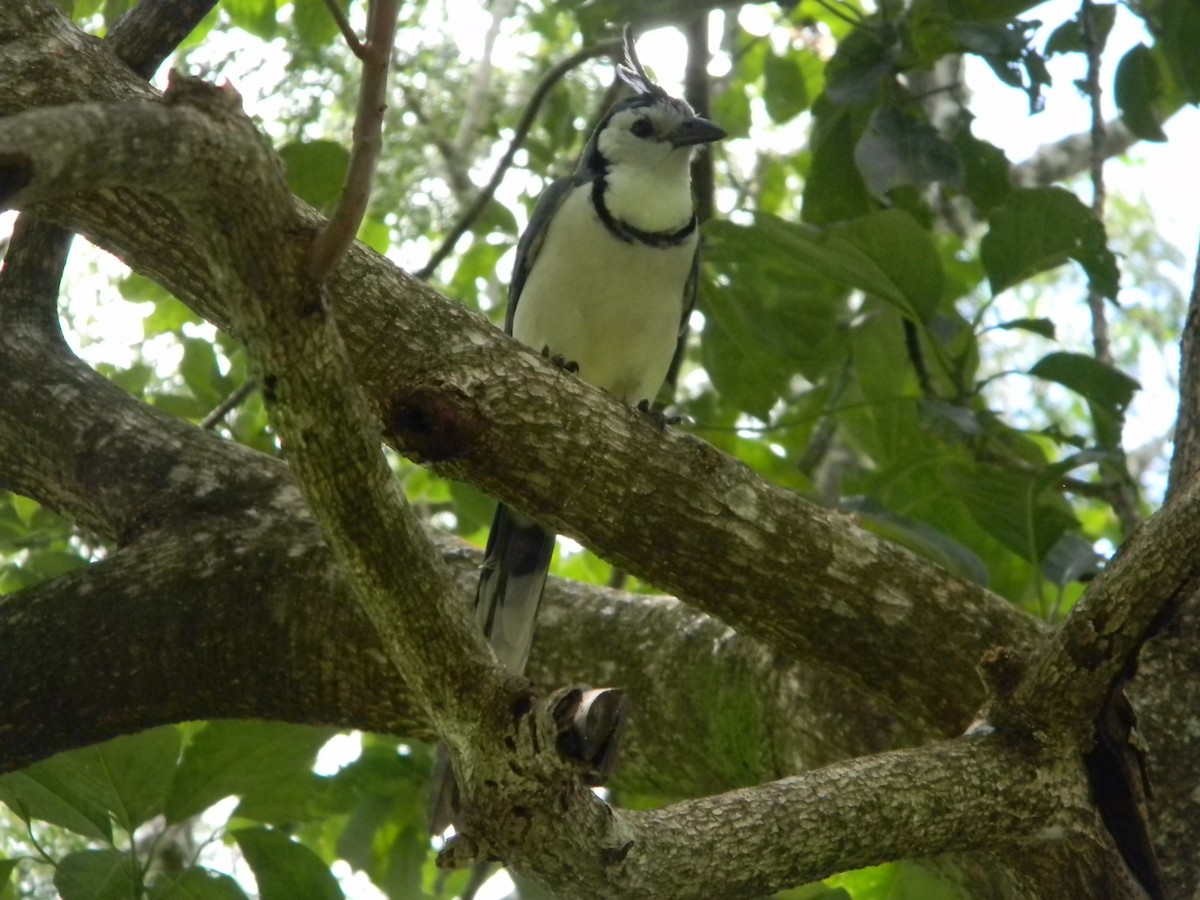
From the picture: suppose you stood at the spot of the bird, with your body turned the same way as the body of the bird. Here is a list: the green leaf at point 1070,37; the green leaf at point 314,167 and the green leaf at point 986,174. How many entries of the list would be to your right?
1

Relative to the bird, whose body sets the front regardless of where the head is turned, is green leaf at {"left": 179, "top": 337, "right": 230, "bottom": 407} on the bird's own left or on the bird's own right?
on the bird's own right

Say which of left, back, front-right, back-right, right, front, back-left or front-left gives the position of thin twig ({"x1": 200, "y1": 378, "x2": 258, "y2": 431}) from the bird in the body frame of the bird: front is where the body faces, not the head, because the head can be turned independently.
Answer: back-right

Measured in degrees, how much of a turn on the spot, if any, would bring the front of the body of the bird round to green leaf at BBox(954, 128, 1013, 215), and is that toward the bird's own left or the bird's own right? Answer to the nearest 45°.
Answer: approximately 45° to the bird's own left

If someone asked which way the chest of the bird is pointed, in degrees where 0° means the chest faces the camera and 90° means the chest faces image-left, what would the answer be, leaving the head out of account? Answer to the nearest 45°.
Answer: approximately 315°
